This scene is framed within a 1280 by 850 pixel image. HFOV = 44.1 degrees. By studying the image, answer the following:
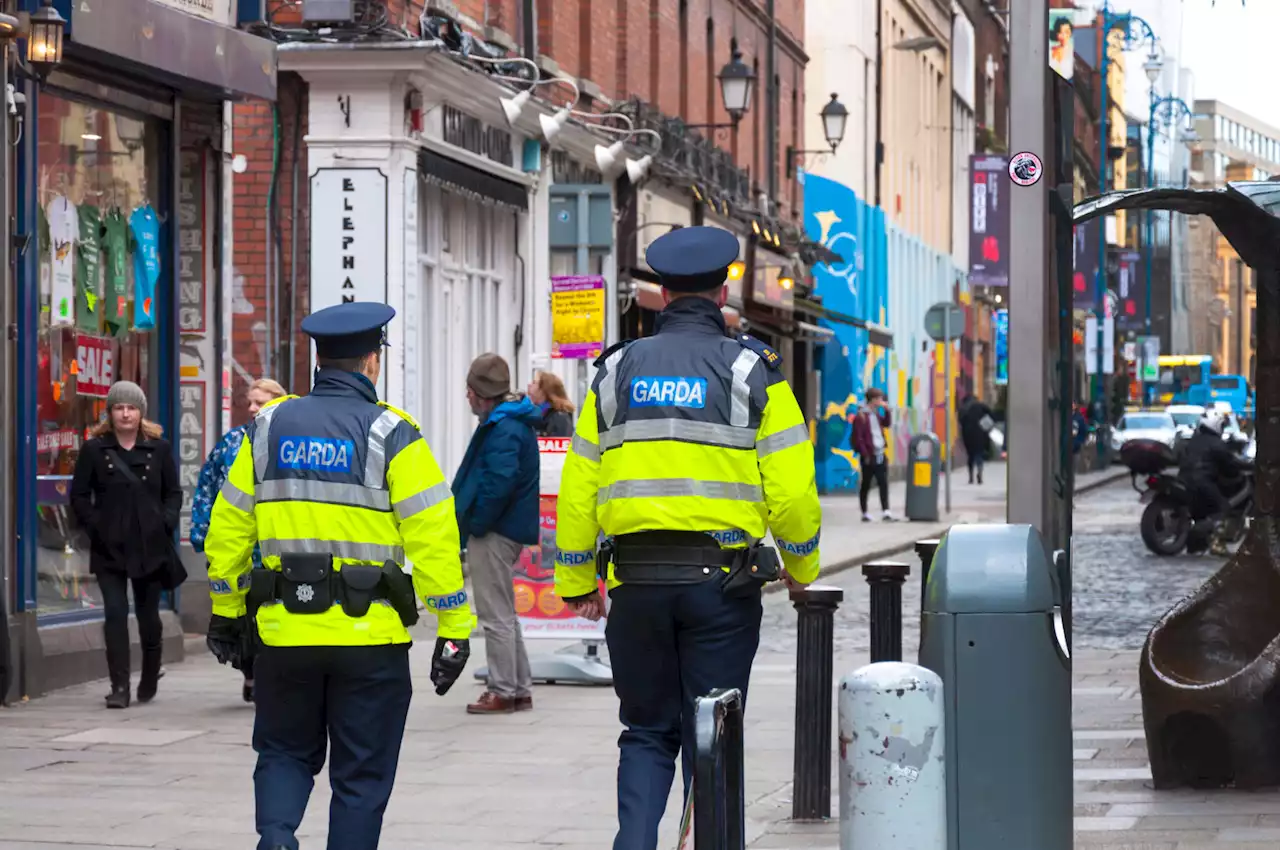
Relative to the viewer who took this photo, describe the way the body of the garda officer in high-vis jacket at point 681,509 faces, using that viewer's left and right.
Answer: facing away from the viewer

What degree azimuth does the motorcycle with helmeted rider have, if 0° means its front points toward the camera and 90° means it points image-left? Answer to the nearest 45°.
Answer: approximately 225°

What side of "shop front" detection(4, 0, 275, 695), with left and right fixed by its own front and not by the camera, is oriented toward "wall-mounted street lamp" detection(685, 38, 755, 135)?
left

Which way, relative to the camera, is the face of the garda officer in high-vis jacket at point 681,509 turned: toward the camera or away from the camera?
away from the camera

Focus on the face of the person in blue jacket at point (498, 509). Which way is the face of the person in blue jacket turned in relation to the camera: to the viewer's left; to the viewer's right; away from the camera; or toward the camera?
to the viewer's left

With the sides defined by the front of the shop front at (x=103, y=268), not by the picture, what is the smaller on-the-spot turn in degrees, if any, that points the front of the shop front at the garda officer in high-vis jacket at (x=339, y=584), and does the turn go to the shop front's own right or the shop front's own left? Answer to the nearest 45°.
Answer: approximately 45° to the shop front's own right
